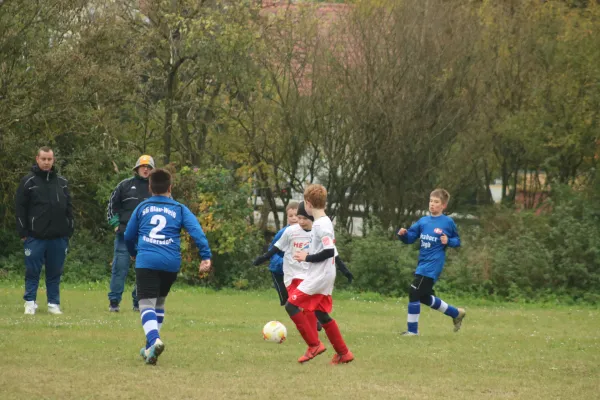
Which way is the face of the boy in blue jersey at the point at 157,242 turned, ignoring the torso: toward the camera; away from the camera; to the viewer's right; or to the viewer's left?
away from the camera

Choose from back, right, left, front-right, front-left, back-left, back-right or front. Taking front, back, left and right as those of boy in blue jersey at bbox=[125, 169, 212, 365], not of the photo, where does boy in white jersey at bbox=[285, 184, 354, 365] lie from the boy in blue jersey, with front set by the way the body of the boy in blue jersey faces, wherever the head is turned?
right

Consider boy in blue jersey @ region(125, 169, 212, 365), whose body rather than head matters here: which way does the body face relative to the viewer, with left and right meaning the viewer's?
facing away from the viewer

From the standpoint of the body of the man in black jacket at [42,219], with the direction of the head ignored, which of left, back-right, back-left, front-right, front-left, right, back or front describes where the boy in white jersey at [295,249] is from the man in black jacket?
front-left

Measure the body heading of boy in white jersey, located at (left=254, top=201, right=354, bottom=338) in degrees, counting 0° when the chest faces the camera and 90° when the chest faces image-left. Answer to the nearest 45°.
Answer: approximately 0°

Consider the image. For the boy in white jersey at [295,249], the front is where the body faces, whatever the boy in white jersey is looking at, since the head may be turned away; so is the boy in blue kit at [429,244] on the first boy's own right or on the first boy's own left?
on the first boy's own left

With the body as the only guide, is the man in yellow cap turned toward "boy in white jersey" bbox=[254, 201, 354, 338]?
yes
